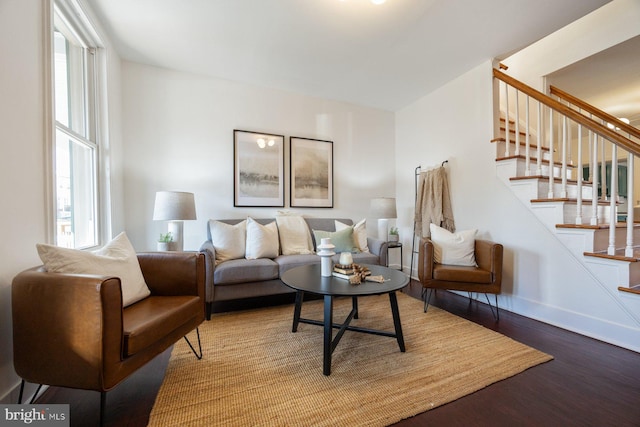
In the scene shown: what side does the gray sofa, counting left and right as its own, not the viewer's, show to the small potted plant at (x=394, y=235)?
left

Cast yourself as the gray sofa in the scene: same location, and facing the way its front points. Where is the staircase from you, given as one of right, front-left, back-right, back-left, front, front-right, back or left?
front-left

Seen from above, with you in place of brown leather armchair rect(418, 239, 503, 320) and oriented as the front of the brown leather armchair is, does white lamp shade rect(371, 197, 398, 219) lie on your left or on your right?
on your right

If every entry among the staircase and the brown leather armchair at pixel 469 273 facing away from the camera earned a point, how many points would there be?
0

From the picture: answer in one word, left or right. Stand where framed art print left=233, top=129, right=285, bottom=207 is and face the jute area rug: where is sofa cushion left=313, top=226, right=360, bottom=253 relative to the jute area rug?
left

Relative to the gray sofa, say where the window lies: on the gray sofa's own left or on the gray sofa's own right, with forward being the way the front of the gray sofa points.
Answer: on the gray sofa's own right

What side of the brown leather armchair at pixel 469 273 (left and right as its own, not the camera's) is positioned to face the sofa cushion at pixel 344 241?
right

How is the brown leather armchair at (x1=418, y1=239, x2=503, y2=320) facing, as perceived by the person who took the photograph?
facing the viewer

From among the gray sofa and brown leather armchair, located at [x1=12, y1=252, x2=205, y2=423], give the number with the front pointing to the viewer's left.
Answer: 0

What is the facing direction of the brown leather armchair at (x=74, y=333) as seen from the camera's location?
facing the viewer and to the right of the viewer

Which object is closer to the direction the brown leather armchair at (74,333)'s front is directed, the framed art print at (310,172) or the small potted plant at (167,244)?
the framed art print

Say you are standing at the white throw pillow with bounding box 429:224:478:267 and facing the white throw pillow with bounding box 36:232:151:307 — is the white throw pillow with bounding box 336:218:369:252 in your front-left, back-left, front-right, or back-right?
front-right

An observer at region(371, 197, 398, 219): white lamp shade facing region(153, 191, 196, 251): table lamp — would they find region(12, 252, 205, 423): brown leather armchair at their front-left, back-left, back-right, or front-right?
front-left

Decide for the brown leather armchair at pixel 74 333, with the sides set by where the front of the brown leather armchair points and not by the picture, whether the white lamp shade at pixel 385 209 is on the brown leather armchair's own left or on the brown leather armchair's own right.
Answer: on the brown leather armchair's own left

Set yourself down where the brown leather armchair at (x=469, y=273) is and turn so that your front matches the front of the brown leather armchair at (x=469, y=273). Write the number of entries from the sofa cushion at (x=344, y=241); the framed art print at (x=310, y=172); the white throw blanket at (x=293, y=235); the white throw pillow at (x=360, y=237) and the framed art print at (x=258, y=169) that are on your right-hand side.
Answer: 5

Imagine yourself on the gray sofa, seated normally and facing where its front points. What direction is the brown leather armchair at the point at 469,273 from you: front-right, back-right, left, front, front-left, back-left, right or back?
front-left

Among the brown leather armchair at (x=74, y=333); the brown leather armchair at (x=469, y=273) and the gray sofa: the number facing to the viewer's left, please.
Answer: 0

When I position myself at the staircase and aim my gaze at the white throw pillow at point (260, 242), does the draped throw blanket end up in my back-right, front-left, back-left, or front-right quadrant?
front-right

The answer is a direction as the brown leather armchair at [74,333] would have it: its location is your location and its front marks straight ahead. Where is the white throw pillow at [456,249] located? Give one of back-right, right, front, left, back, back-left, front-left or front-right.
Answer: front-left

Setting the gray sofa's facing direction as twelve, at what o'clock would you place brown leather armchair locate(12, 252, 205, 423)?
The brown leather armchair is roughly at 2 o'clock from the gray sofa.
